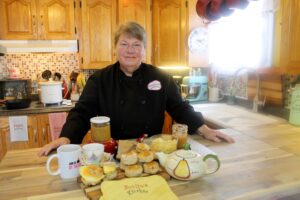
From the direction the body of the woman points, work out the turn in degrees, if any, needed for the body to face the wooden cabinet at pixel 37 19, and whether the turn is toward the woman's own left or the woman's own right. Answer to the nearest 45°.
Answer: approximately 135° to the woman's own right

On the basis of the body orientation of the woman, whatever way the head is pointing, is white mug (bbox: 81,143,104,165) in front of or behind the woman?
in front

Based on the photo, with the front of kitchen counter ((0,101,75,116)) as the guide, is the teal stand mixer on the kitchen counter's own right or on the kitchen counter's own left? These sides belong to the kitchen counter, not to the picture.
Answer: on the kitchen counter's own left
